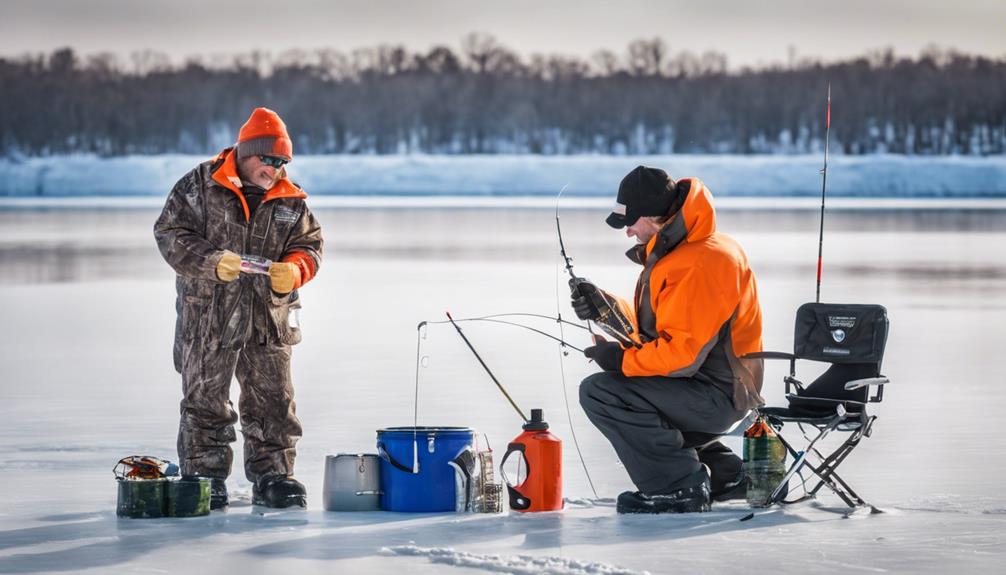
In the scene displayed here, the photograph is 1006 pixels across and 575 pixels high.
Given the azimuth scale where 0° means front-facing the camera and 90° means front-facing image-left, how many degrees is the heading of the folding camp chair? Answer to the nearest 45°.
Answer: approximately 45°

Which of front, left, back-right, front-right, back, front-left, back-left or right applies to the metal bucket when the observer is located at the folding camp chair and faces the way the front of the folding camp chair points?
front-right

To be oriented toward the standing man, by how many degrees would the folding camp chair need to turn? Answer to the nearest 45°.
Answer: approximately 45° to its right

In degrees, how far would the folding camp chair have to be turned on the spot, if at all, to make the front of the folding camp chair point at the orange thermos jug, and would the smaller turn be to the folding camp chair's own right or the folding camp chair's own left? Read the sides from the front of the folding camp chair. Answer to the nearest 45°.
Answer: approximately 45° to the folding camp chair's own right
